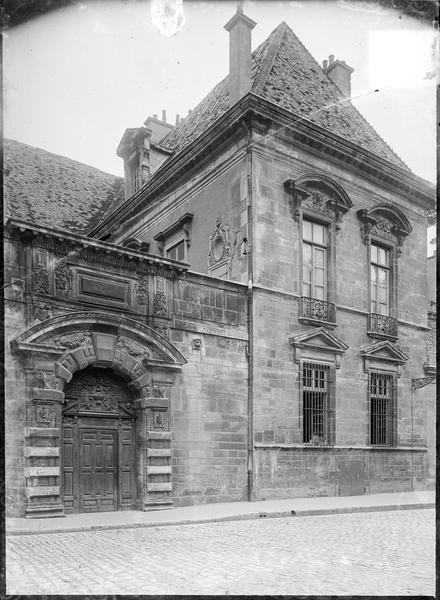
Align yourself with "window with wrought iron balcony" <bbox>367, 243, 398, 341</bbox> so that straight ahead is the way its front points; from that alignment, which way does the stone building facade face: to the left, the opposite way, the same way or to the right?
the same way
